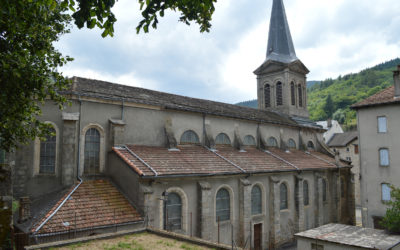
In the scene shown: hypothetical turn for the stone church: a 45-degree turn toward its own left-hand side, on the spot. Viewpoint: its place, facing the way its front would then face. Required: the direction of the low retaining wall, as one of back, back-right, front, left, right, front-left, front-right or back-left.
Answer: back

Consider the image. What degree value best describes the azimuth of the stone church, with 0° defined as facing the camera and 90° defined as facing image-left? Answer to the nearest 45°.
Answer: approximately 225°

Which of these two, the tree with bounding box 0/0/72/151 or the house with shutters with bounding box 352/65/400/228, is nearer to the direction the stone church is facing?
the house with shutters

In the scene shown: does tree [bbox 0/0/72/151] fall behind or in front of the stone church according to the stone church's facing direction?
behind
